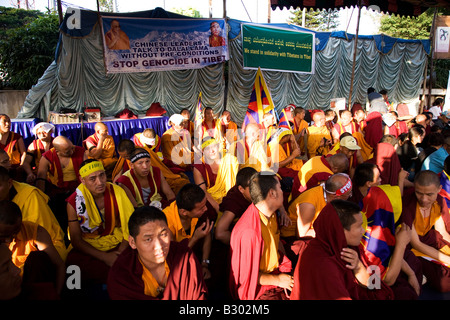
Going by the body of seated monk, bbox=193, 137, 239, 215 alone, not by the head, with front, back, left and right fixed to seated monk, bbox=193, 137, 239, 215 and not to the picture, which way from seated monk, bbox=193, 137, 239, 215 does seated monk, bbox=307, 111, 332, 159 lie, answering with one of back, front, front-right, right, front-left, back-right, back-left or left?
back-left

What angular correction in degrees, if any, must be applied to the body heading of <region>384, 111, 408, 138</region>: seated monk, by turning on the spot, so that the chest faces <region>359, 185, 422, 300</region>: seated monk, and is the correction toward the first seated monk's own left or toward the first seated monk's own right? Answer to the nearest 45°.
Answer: approximately 45° to the first seated monk's own left

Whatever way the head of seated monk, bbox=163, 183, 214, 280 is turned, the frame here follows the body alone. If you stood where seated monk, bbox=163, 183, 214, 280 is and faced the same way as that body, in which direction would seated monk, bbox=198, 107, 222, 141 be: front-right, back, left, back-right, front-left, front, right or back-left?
back-left

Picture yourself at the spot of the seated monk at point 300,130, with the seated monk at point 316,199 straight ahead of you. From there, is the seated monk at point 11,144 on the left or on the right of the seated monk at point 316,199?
right

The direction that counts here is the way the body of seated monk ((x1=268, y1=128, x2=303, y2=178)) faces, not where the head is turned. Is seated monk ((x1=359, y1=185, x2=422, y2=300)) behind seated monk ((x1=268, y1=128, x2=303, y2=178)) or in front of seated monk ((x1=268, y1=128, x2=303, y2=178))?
in front
